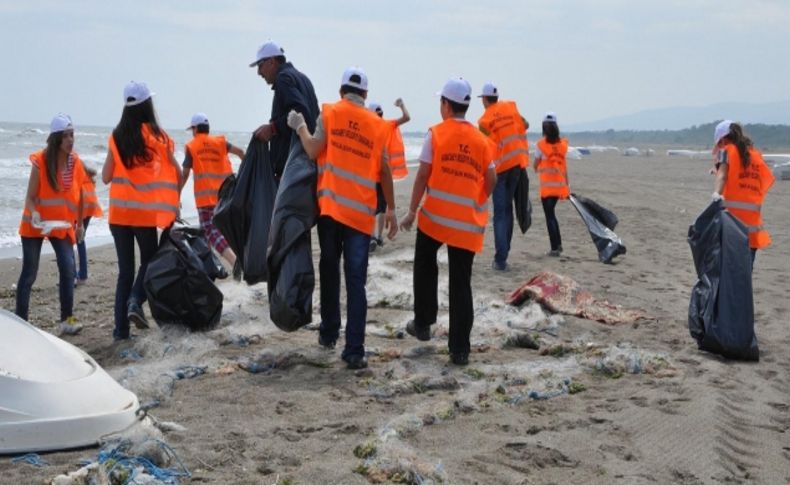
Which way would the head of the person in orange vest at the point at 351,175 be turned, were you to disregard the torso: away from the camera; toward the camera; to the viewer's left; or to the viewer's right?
away from the camera

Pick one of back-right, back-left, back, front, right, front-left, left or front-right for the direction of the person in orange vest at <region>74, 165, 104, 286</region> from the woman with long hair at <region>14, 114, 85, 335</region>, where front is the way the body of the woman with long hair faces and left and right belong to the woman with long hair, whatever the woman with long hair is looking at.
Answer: back-left

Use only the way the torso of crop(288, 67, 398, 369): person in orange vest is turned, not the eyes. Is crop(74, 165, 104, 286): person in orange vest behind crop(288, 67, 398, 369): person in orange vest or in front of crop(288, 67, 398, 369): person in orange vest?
in front

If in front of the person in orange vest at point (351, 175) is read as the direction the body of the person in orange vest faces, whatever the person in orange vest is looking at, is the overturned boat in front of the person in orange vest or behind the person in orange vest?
behind

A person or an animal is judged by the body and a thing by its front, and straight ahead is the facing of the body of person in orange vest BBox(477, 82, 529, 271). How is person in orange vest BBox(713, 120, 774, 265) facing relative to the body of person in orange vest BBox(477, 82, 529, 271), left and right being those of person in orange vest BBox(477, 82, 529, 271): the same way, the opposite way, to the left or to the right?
the same way

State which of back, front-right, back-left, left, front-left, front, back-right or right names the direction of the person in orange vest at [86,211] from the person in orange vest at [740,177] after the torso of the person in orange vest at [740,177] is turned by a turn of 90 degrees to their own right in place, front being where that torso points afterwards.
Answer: back-left

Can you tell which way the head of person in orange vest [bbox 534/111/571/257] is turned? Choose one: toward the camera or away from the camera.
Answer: away from the camera

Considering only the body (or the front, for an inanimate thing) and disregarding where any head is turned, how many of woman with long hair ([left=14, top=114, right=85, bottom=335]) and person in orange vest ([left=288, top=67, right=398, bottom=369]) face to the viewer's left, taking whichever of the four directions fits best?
0

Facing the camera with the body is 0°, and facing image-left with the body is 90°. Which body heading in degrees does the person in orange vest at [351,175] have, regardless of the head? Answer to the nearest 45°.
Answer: approximately 180°

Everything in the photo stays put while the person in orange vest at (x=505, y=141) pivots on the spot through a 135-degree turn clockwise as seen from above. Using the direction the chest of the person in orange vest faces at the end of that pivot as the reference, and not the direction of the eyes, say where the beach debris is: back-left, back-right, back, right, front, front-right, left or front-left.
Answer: right

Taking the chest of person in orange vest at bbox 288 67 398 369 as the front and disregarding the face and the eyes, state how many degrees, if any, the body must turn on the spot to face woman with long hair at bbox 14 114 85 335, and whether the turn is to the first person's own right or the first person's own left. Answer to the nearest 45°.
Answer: approximately 45° to the first person's own left
